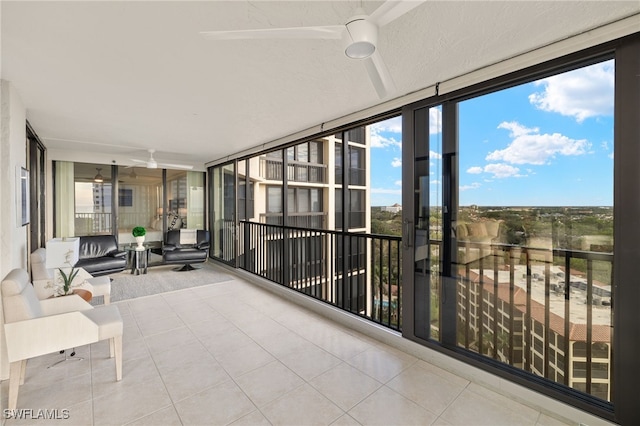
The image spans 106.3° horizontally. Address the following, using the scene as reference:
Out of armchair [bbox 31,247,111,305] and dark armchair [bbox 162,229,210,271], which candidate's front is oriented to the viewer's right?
the armchair

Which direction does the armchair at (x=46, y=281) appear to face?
to the viewer's right

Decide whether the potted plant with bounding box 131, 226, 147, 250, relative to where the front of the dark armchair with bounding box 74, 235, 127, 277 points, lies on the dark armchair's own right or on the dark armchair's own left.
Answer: on the dark armchair's own left

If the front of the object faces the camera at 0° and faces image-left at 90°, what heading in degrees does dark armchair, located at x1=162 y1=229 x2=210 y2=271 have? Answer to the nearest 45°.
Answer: approximately 0°

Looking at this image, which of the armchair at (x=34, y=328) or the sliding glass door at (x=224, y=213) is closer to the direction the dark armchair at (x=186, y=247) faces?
the armchair

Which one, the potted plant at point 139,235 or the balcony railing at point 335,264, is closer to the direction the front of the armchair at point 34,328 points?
the balcony railing

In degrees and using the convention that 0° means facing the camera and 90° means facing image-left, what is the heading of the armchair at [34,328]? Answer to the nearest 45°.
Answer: approximately 270°

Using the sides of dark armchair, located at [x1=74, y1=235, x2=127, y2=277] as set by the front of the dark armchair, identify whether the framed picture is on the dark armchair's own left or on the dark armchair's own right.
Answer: on the dark armchair's own right

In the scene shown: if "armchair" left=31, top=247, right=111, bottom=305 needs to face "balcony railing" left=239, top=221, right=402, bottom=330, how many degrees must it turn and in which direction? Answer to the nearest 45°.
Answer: approximately 45° to its right
